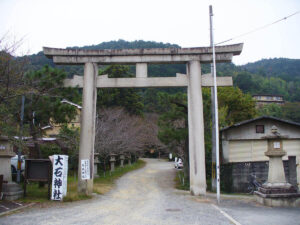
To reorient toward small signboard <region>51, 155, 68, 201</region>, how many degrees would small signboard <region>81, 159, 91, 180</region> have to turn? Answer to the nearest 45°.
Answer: approximately 45° to its right

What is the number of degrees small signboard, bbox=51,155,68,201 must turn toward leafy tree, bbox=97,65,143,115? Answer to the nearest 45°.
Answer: approximately 180°

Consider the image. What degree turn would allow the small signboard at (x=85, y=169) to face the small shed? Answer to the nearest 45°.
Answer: approximately 90° to its left

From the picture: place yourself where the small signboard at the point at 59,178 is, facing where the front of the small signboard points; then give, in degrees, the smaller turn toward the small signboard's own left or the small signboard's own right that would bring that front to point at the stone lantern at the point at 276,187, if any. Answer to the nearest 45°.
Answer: approximately 90° to the small signboard's own left

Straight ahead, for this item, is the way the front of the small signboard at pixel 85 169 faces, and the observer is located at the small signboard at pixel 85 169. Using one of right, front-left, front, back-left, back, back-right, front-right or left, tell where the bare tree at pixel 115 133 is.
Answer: back

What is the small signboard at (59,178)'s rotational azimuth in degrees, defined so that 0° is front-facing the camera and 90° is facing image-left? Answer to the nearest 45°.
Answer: approximately 0°

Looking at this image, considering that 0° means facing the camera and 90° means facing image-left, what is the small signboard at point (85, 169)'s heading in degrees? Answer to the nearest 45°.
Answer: approximately 0°

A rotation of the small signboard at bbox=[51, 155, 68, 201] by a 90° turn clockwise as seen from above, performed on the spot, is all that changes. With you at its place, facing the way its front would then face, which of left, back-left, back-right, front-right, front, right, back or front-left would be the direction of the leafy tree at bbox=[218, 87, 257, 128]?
back-right

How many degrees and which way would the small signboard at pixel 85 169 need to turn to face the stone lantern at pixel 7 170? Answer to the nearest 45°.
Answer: approximately 90° to its right

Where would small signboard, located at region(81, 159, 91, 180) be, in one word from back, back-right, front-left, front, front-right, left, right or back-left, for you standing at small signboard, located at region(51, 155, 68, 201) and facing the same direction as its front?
back-left

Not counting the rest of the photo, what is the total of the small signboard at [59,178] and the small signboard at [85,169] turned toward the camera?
2

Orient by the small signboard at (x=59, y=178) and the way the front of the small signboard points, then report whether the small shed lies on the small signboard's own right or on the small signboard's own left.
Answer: on the small signboard's own left
